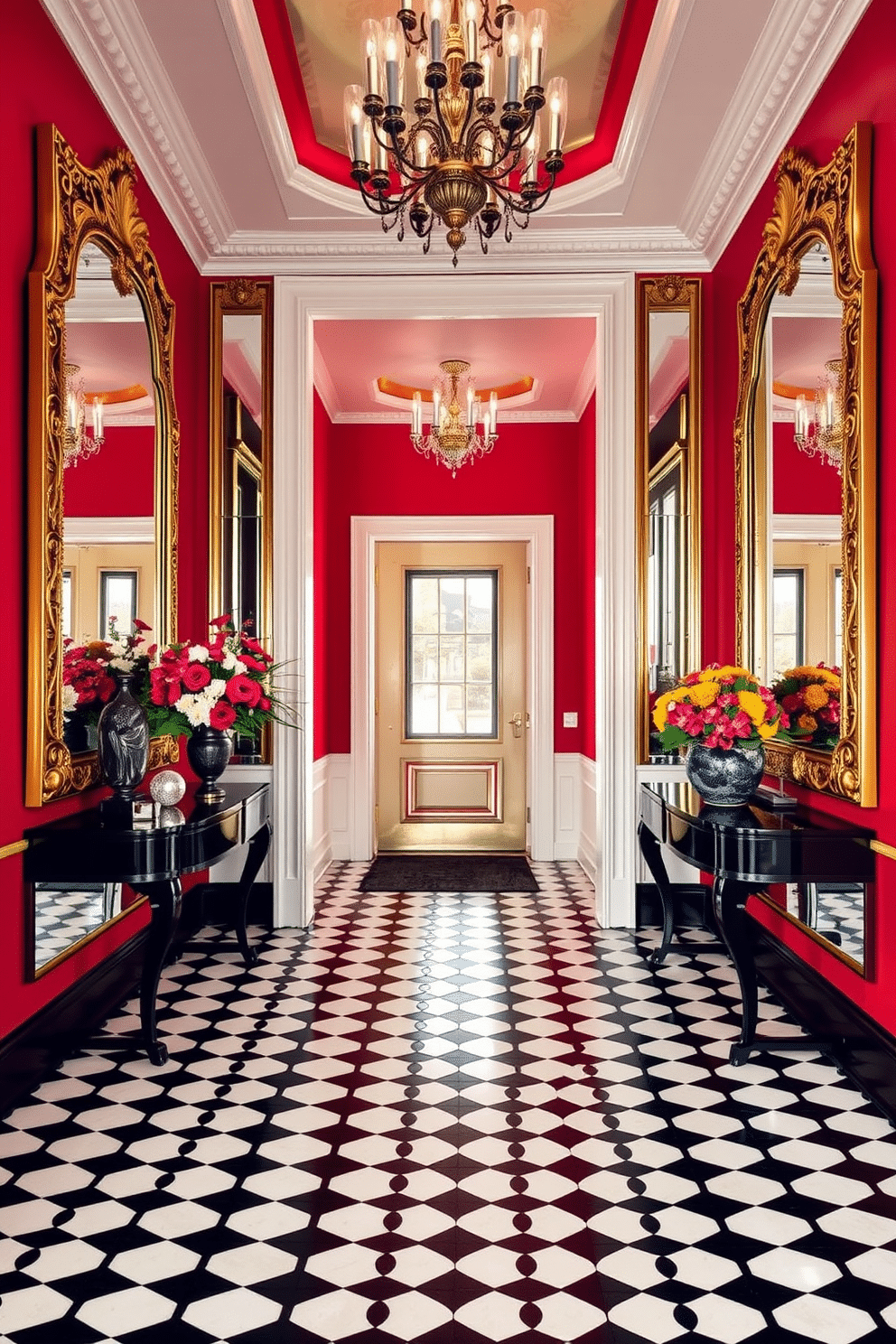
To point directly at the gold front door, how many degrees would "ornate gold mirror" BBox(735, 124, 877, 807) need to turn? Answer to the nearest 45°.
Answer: approximately 90° to its right

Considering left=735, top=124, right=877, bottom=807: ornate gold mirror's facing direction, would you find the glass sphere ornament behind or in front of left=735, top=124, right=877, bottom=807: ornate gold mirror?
in front

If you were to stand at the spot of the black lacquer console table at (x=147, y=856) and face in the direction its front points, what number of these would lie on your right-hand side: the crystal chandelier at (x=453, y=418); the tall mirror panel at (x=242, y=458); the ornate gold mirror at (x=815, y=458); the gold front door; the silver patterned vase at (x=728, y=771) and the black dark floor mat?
0

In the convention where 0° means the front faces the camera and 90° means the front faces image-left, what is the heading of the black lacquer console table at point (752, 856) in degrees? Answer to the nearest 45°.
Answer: approximately 45°

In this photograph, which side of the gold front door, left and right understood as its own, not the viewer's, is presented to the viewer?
front

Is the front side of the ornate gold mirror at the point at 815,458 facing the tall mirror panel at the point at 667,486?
no

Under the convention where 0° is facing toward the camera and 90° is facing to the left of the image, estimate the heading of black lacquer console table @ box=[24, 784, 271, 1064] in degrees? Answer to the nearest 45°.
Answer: approximately 315°

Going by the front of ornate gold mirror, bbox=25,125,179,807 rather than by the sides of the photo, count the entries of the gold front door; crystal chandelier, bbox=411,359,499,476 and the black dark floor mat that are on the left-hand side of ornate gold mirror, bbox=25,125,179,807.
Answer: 3

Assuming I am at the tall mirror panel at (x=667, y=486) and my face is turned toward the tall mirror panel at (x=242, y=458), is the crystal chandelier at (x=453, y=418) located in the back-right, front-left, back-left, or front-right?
front-right
